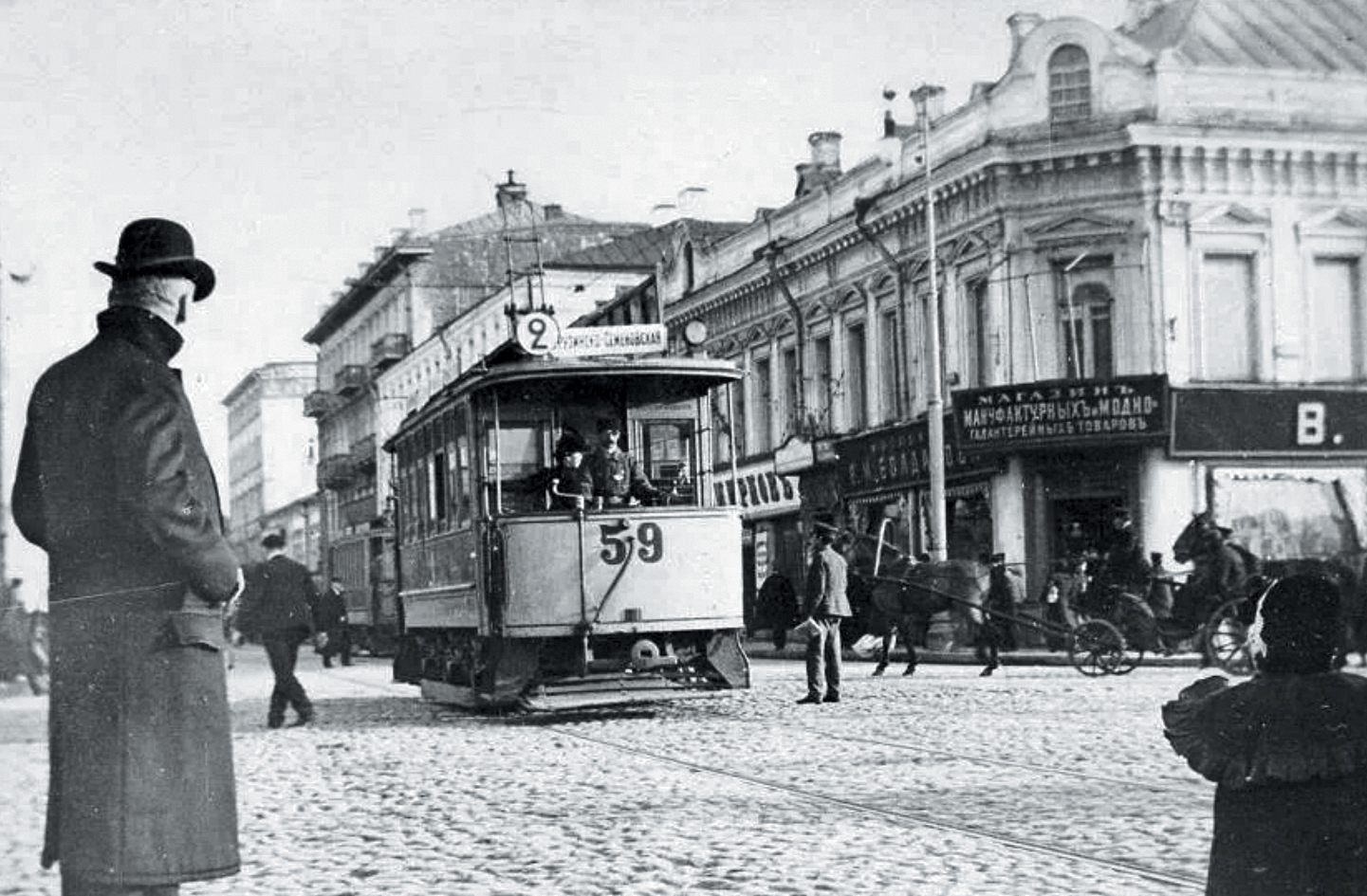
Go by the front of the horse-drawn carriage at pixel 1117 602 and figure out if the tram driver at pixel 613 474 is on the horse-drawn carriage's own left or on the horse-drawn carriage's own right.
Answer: on the horse-drawn carriage's own left

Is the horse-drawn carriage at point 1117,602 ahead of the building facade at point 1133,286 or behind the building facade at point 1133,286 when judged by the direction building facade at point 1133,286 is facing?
ahead

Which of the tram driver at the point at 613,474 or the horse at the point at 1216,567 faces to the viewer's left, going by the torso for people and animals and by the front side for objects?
the horse

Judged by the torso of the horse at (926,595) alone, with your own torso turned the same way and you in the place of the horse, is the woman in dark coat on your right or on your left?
on your left

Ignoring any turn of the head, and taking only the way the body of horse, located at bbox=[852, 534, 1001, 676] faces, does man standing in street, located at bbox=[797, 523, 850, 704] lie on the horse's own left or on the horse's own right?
on the horse's own left

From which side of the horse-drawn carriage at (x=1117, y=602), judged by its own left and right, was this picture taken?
left

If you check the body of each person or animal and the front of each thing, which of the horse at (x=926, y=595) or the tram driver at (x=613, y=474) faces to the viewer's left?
the horse

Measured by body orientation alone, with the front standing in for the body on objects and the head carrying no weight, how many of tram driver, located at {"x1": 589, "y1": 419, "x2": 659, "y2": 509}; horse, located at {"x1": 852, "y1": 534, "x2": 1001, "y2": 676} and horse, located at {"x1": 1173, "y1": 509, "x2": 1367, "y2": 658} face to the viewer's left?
2

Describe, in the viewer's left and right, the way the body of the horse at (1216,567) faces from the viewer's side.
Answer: facing to the left of the viewer

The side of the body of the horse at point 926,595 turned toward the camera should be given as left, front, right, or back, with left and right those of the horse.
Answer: left
